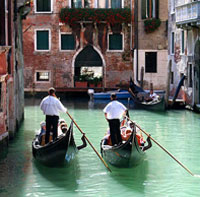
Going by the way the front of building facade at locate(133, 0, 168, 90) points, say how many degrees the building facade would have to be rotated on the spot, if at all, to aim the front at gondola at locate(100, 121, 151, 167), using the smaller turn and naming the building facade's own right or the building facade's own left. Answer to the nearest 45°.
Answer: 0° — it already faces it

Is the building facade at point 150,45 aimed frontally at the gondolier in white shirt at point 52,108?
yes

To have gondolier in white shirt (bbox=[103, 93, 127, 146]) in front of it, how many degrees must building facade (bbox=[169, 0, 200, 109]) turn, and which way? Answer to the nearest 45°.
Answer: approximately 45° to its left

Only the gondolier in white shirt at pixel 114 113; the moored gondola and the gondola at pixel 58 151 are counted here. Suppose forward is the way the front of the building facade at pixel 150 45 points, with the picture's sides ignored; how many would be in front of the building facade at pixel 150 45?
3

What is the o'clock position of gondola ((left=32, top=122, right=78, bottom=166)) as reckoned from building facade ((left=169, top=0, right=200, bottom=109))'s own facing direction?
The gondola is roughly at 11 o'clock from the building facade.

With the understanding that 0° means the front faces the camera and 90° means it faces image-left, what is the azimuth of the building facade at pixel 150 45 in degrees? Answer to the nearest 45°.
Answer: approximately 0°

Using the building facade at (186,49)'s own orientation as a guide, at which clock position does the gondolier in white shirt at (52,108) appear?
The gondolier in white shirt is roughly at 11 o'clock from the building facade.

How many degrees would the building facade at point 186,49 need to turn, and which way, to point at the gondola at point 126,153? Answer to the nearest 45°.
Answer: approximately 45° to its left

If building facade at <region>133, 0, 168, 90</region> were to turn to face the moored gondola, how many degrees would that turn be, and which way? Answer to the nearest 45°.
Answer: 0° — it already faces it

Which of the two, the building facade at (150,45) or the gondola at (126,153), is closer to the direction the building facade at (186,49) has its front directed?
the gondola
